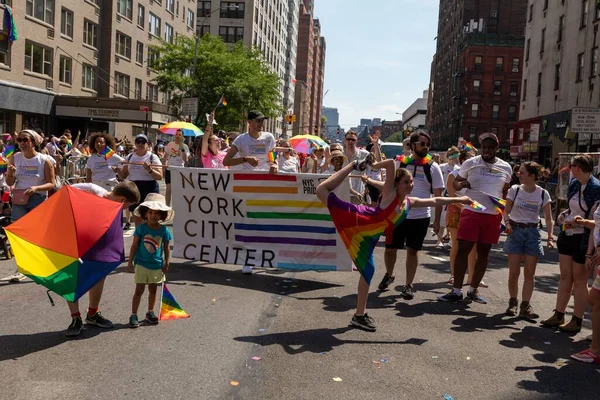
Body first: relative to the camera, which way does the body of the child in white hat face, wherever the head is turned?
toward the camera

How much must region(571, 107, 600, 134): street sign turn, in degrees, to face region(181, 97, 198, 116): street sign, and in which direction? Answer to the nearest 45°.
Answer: approximately 90° to its right

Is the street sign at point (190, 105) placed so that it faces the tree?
no

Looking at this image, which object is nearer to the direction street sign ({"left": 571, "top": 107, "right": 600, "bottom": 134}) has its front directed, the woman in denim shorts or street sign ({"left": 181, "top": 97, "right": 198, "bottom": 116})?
the woman in denim shorts

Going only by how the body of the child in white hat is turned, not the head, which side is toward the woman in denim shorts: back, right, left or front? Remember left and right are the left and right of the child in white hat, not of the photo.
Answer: left

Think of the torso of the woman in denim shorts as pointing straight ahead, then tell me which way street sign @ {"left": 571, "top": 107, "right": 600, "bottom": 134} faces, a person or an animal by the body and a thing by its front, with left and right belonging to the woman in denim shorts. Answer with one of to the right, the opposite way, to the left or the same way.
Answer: the same way

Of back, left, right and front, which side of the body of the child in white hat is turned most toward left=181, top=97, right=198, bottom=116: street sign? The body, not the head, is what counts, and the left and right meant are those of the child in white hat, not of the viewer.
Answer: back

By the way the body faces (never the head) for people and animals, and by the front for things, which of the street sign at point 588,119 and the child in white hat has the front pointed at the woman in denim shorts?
the street sign

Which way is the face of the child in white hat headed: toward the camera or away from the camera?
toward the camera

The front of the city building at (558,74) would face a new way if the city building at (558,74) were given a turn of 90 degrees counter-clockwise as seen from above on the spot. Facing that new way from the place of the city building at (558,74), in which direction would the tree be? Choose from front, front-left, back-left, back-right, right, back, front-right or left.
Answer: back-right

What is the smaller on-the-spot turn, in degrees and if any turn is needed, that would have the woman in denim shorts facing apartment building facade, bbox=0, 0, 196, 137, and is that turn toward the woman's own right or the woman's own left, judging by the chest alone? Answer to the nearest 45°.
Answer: approximately 135° to the woman's own right

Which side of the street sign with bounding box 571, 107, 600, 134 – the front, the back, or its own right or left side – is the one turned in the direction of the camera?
front

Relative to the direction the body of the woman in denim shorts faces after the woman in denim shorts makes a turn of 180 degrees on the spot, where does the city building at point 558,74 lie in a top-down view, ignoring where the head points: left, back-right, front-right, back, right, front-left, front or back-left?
front

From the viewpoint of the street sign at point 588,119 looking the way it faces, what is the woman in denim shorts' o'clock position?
The woman in denim shorts is roughly at 12 o'clock from the street sign.

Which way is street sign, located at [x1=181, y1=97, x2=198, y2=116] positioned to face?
toward the camera

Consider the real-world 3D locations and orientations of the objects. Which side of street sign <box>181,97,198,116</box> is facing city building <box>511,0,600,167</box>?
left

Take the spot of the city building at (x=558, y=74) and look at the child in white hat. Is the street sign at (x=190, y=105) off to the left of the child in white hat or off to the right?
right

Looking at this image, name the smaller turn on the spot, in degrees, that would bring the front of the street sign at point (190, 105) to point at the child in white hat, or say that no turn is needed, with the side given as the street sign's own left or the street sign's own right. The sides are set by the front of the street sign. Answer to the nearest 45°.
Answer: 0° — it already faces them

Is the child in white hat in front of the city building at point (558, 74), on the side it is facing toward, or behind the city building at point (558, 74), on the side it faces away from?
in front

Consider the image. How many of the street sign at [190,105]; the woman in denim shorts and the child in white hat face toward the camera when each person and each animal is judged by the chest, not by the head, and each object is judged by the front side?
3
